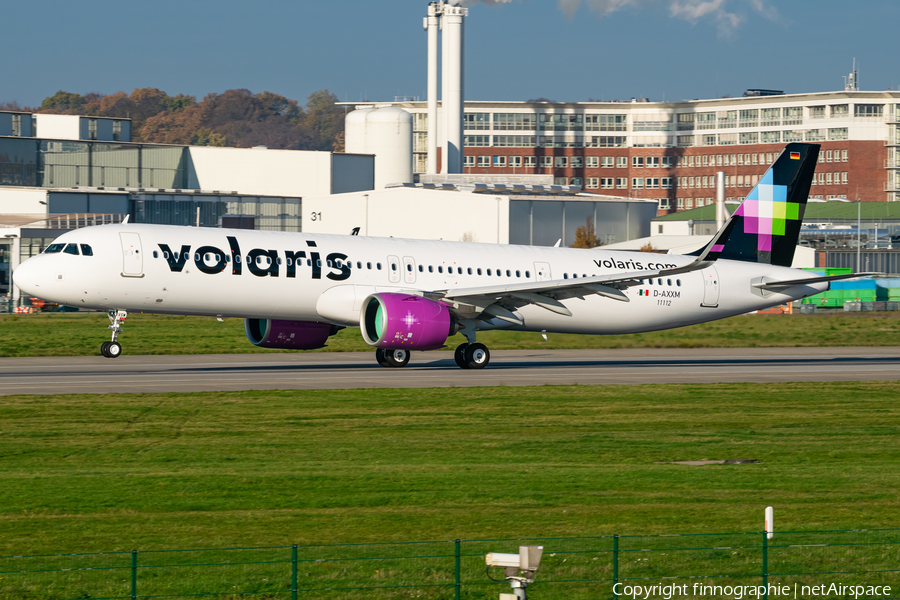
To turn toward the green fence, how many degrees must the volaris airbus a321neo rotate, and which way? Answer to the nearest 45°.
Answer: approximately 45° to its left

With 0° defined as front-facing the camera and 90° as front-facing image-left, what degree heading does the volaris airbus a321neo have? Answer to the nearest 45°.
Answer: approximately 45°

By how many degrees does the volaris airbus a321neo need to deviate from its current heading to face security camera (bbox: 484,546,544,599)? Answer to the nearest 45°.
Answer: approximately 45° to its left
